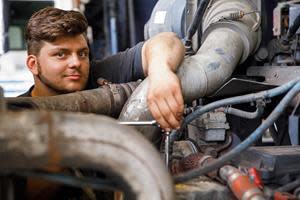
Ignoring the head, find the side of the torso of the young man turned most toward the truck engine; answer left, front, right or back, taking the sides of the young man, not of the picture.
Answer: front

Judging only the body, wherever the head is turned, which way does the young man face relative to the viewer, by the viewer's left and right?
facing the viewer and to the right of the viewer
